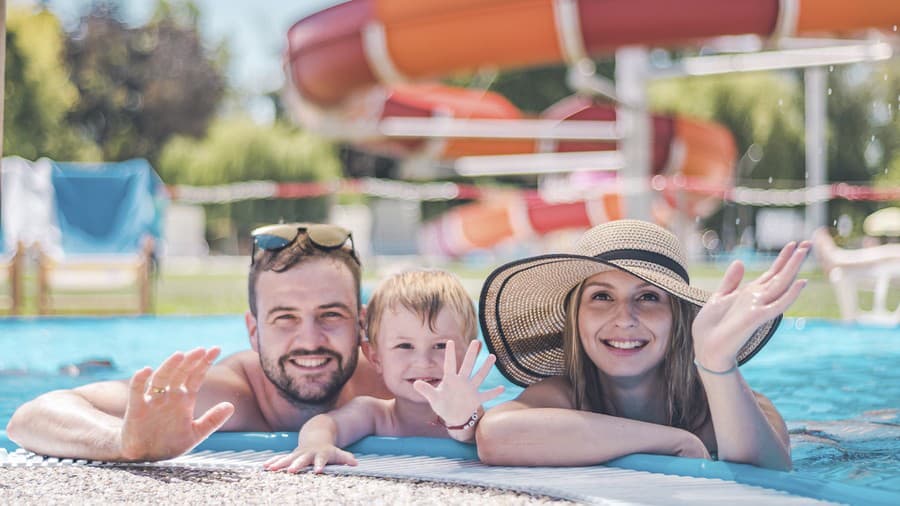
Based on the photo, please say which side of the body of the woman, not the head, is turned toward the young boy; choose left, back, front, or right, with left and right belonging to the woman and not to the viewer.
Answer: right

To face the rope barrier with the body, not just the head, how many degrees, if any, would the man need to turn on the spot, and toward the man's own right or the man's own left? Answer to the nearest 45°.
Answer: approximately 135° to the man's own left

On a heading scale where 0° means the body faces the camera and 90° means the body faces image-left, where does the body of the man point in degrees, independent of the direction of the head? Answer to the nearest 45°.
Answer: approximately 0°

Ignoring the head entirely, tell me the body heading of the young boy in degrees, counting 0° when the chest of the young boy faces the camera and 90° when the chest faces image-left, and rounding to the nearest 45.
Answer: approximately 0°

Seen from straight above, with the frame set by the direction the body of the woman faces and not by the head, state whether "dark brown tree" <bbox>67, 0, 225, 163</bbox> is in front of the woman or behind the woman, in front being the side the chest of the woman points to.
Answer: behind

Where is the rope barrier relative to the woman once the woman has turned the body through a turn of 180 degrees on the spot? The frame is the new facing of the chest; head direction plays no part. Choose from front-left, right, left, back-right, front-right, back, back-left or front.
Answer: front

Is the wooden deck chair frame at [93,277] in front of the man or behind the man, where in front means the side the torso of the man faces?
behind
